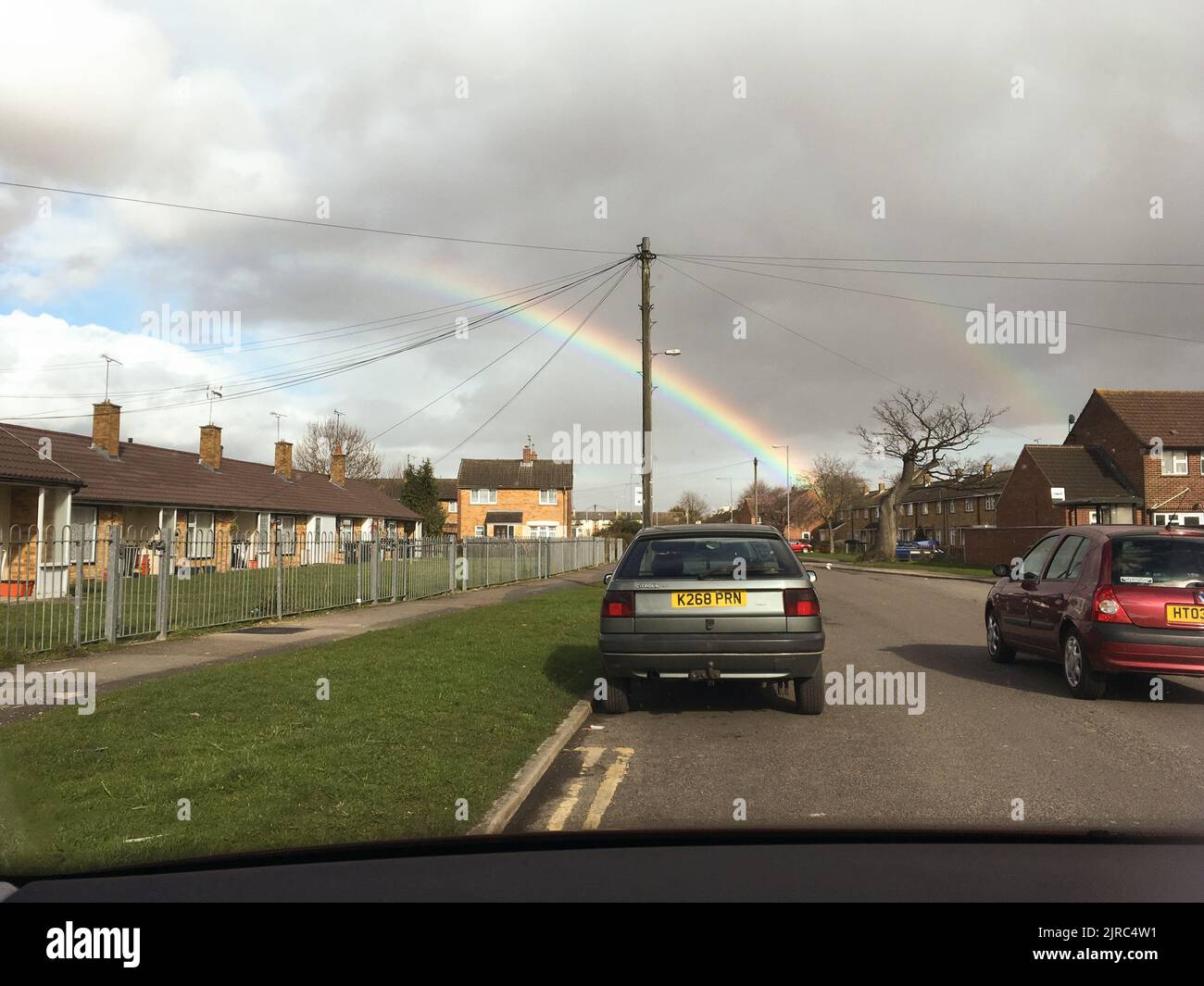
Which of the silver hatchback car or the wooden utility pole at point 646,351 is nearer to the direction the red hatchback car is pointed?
the wooden utility pole

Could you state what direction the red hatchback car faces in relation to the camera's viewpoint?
facing away from the viewer and to the left of the viewer

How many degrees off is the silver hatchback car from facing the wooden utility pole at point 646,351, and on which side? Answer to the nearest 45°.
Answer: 0° — it already faces it

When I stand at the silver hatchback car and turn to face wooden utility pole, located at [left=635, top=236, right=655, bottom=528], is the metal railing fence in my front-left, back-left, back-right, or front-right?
front-left

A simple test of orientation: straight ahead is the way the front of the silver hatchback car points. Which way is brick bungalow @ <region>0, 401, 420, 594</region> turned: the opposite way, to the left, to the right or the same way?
to the right

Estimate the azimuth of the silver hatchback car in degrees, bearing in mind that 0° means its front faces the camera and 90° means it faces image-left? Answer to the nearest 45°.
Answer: approximately 180°

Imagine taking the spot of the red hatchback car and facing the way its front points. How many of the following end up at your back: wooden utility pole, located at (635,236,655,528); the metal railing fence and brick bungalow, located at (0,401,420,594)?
0

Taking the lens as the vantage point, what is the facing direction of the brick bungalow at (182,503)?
facing the viewer and to the right of the viewer

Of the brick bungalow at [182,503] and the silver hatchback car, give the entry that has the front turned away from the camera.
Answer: the silver hatchback car

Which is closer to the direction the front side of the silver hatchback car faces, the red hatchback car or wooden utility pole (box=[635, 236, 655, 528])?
the wooden utility pole

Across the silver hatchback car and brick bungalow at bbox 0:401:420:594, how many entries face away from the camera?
1

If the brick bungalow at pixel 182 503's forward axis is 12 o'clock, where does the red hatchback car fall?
The red hatchback car is roughly at 1 o'clock from the brick bungalow.

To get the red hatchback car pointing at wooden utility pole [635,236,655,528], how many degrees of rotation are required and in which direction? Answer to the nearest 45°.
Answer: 0° — it already faces it

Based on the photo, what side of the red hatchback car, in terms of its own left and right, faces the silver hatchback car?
left

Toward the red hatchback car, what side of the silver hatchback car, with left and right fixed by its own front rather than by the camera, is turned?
right
